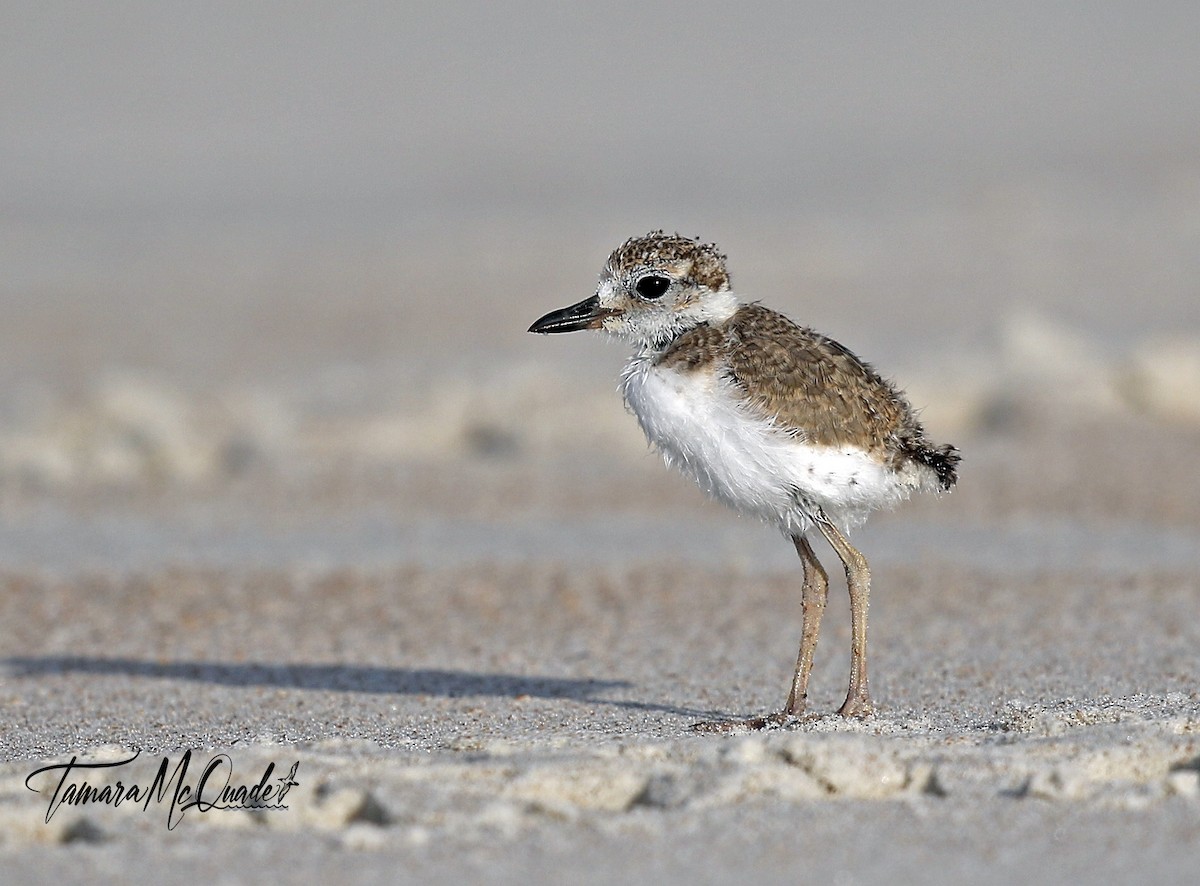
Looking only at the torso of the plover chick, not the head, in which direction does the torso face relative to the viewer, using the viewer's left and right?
facing to the left of the viewer
